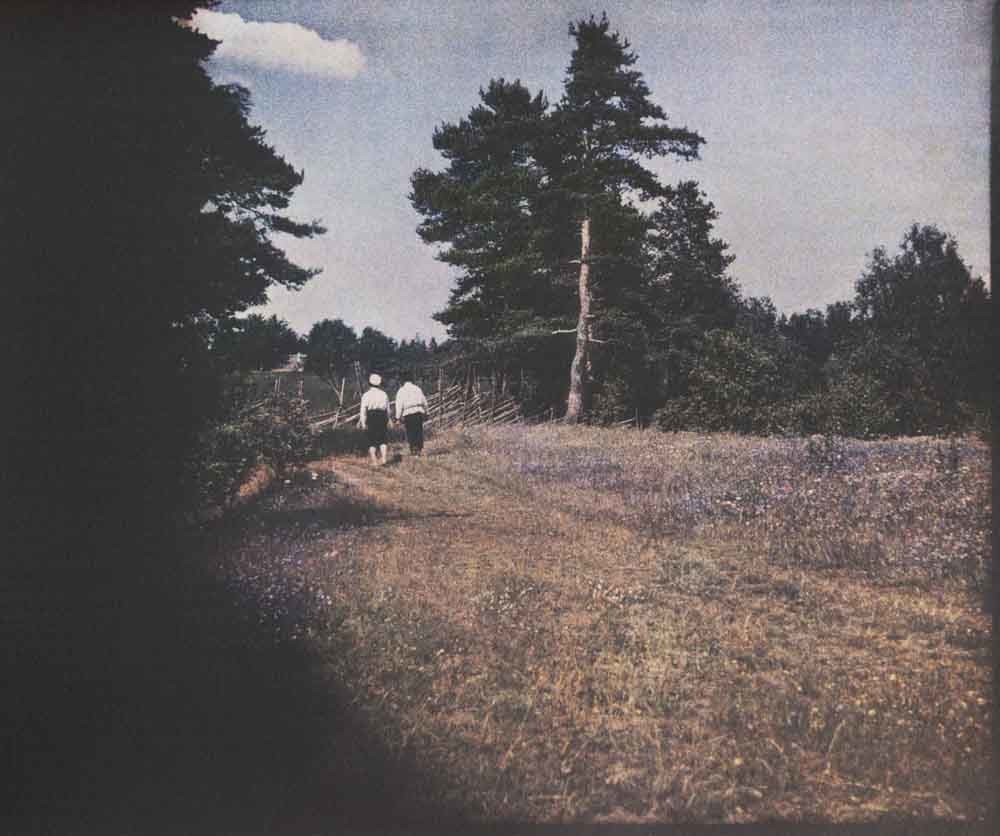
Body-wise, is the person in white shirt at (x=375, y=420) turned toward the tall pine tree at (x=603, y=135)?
no

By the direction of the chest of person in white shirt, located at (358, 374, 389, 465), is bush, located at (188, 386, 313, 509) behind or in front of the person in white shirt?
behind

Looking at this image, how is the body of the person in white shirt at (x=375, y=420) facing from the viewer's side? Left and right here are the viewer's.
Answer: facing away from the viewer
